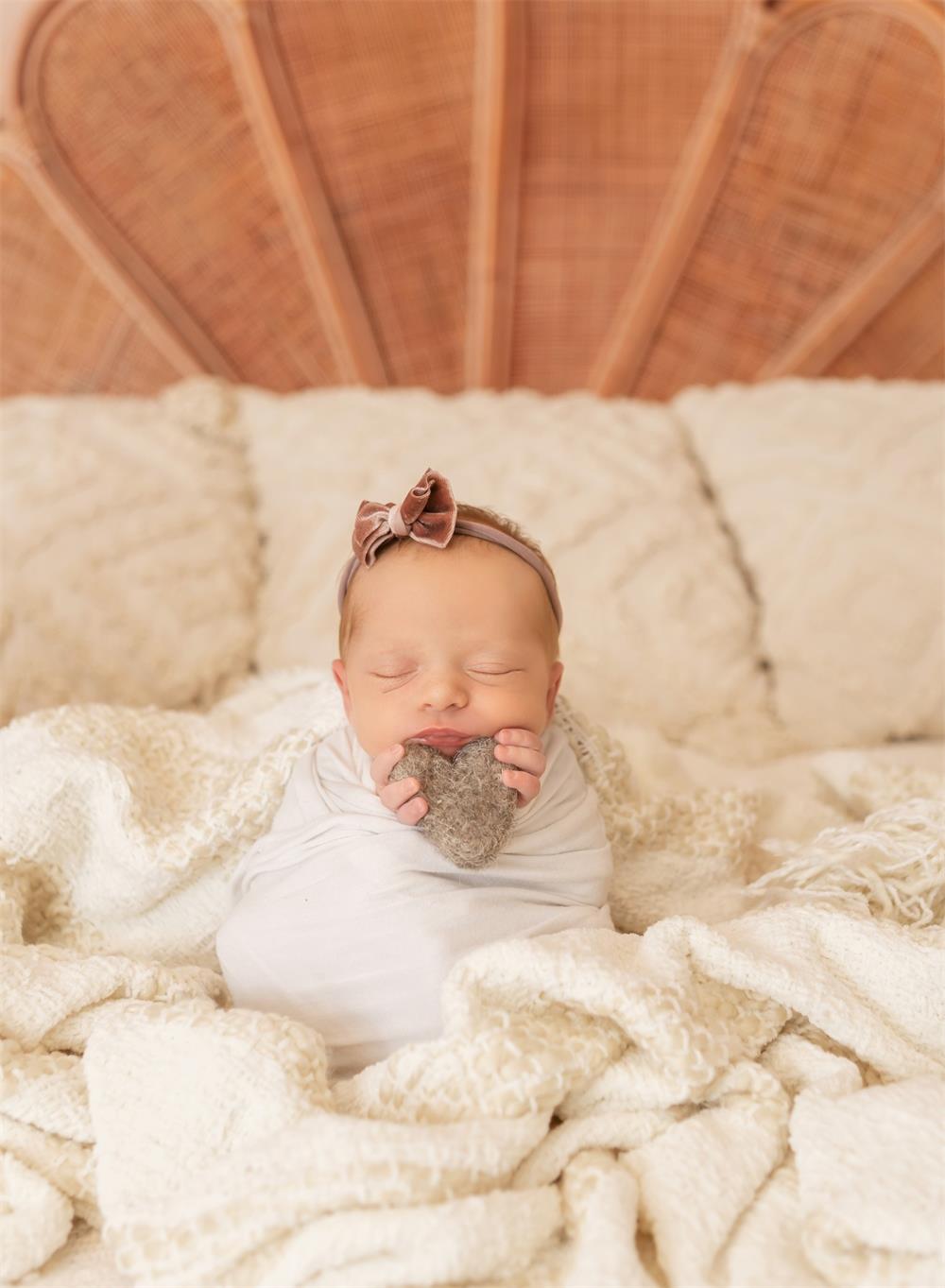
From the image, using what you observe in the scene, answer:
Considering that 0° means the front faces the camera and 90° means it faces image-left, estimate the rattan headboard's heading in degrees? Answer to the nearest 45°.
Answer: approximately 0°

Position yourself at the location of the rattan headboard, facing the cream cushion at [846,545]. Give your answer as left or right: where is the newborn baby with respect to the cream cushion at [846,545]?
right

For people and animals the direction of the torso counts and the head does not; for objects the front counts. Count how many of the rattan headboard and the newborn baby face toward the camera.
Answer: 2

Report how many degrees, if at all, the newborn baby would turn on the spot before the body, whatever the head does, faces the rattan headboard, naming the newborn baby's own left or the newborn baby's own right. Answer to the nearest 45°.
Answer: approximately 180°

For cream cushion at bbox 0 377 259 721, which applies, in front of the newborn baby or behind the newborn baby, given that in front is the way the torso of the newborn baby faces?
behind
